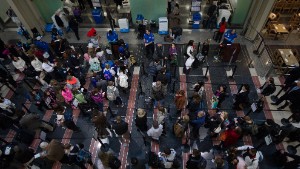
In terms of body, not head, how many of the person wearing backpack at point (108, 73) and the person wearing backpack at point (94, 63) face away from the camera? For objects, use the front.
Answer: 2

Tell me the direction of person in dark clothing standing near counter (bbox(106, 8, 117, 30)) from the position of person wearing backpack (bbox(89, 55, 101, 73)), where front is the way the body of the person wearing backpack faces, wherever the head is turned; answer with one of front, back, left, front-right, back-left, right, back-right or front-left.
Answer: front

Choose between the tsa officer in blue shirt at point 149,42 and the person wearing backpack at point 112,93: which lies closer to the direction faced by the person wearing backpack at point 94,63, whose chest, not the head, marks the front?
the tsa officer in blue shirt

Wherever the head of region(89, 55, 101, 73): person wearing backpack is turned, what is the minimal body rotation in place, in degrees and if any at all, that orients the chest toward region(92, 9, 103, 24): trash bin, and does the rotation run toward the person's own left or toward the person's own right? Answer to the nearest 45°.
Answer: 0° — they already face it

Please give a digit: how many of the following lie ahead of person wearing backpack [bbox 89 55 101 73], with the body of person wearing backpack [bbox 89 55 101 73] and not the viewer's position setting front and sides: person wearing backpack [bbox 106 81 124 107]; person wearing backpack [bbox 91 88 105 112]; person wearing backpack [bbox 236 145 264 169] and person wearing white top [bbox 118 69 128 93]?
0

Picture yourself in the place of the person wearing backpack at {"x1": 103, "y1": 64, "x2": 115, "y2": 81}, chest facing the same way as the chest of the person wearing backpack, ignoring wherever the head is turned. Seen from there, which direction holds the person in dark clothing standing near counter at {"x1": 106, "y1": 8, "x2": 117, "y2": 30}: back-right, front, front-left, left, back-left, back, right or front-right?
front

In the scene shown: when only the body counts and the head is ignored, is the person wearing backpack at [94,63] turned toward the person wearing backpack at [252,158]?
no

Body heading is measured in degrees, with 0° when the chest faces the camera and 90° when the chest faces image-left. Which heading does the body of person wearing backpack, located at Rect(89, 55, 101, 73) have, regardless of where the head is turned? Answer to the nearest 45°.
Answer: approximately 180°

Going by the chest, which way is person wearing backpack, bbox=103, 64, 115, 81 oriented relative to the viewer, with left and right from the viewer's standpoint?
facing away from the viewer

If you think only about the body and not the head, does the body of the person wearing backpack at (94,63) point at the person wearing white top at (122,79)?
no

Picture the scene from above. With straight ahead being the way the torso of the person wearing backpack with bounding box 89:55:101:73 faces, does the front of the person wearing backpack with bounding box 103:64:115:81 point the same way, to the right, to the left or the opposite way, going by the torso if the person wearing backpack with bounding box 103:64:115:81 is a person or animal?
the same way
